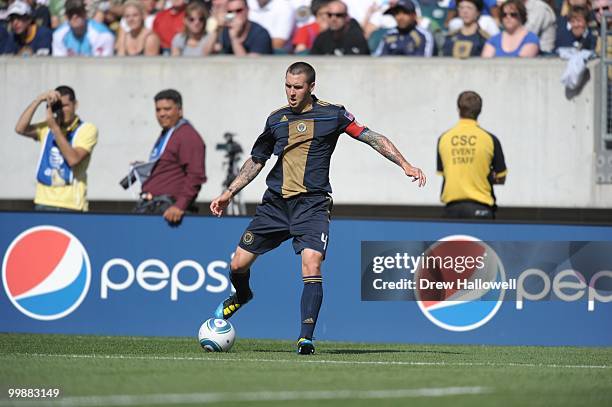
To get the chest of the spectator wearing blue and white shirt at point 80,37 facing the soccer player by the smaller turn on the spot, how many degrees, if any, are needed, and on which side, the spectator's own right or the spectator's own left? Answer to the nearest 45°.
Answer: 0° — they already face them

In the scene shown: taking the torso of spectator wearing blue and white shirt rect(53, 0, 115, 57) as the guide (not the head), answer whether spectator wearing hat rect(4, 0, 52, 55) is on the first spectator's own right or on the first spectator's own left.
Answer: on the first spectator's own right

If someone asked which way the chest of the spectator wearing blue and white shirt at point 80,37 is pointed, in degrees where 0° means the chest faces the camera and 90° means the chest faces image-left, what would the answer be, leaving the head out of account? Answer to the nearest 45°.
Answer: approximately 0°

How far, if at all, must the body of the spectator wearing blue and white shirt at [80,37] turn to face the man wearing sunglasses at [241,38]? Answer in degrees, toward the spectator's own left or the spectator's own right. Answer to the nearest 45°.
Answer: approximately 45° to the spectator's own left

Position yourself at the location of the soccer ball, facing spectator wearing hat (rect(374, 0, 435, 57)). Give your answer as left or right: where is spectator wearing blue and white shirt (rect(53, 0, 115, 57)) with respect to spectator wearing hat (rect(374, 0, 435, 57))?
left

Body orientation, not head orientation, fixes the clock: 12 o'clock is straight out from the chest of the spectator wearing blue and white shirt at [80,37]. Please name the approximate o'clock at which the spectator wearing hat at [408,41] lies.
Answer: the spectator wearing hat at [408,41] is roughly at 10 o'clock from the spectator wearing blue and white shirt at [80,37].

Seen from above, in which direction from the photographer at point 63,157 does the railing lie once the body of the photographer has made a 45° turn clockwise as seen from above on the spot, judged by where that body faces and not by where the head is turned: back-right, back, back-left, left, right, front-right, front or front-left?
back
